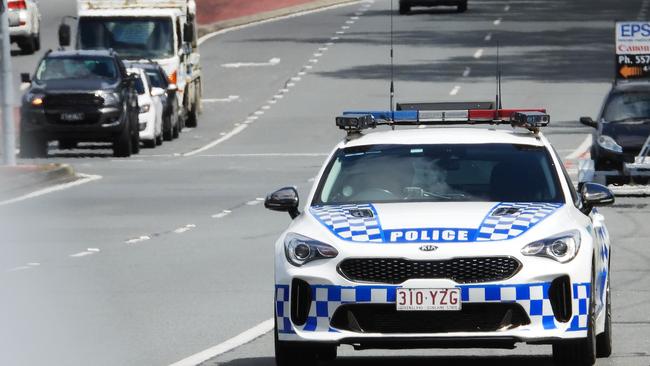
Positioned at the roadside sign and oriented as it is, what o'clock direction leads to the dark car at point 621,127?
The dark car is roughly at 12 o'clock from the roadside sign.

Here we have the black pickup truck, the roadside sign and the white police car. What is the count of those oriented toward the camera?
3

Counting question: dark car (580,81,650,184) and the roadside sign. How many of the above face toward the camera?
2

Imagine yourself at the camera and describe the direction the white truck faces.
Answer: facing the viewer

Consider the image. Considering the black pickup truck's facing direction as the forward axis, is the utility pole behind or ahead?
ahead

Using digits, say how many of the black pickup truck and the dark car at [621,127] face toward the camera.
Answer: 2

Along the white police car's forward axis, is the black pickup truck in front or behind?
behind

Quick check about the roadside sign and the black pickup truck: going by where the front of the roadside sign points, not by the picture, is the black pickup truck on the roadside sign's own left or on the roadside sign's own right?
on the roadside sign's own right

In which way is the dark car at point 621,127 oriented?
toward the camera

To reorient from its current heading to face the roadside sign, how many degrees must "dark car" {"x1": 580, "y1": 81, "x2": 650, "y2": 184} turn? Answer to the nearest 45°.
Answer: approximately 180°

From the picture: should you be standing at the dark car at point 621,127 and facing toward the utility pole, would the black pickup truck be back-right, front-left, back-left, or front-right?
front-right

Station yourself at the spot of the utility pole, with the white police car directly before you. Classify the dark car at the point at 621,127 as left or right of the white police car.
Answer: left

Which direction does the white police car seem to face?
toward the camera
